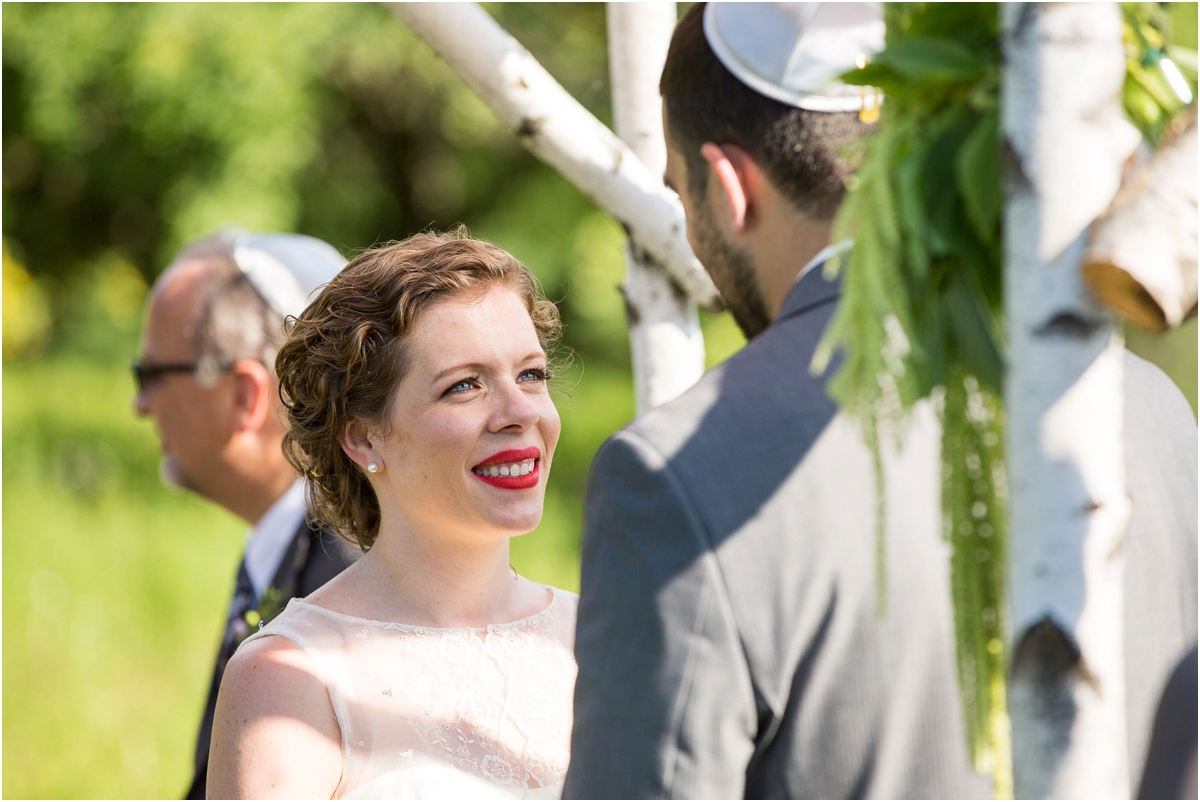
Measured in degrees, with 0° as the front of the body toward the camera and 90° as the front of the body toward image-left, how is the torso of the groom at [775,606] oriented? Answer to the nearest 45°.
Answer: approximately 135°

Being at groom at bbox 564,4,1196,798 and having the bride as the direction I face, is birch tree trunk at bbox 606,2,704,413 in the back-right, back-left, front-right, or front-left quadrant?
front-right

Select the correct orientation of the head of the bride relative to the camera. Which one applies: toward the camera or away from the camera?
toward the camera

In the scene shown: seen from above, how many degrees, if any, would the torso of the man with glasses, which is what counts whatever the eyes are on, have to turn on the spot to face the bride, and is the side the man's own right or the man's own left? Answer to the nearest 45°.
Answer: approximately 90° to the man's own left

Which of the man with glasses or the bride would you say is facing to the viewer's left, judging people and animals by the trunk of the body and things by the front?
the man with glasses

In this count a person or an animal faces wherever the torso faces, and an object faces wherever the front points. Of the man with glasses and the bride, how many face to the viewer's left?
1

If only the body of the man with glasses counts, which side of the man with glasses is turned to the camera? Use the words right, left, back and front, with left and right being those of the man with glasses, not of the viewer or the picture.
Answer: left

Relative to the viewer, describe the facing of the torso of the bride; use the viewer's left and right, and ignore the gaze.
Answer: facing the viewer and to the right of the viewer

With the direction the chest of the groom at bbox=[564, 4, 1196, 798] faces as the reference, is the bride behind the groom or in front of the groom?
in front

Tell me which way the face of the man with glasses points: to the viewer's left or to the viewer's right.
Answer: to the viewer's left

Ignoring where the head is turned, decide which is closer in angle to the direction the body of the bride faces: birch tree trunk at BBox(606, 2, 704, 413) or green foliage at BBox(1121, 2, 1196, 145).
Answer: the green foliage

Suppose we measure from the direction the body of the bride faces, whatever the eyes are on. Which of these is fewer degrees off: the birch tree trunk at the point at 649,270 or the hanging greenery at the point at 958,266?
the hanging greenery

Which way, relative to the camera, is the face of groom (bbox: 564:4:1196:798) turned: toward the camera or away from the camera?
away from the camera

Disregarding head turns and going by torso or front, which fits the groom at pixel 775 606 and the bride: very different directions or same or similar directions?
very different directions
